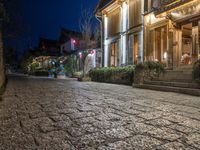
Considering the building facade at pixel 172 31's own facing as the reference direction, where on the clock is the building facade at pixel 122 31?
the building facade at pixel 122 31 is roughly at 3 o'clock from the building facade at pixel 172 31.

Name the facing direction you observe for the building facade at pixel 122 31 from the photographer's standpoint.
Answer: facing the viewer and to the left of the viewer

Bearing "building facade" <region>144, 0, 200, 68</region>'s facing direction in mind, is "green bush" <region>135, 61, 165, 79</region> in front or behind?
in front

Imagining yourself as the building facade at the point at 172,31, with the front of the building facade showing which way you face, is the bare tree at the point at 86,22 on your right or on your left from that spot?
on your right

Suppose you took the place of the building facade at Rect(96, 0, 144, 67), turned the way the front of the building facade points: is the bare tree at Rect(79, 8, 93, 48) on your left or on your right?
on your right

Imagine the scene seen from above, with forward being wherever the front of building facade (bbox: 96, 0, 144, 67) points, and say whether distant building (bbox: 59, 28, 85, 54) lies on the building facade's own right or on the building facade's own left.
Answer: on the building facade's own right

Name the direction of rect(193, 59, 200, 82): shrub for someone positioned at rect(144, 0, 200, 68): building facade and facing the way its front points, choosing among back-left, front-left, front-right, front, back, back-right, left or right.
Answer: front-left

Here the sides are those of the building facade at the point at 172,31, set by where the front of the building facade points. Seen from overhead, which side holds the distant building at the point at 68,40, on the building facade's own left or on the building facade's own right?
on the building facade's own right

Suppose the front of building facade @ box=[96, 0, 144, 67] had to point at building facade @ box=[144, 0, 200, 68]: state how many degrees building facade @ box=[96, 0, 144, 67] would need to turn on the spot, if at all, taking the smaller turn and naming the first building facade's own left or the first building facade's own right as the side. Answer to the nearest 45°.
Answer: approximately 90° to the first building facade's own left

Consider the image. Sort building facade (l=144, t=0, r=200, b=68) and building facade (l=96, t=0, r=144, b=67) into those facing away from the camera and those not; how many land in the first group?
0

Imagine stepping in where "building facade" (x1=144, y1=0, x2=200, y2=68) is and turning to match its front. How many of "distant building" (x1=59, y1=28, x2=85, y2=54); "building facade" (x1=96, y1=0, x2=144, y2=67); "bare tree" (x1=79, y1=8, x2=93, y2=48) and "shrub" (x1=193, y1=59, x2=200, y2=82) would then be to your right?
3

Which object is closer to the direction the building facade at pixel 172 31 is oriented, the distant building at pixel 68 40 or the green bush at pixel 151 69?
the green bush

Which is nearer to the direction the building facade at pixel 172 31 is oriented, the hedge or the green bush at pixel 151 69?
the green bush
